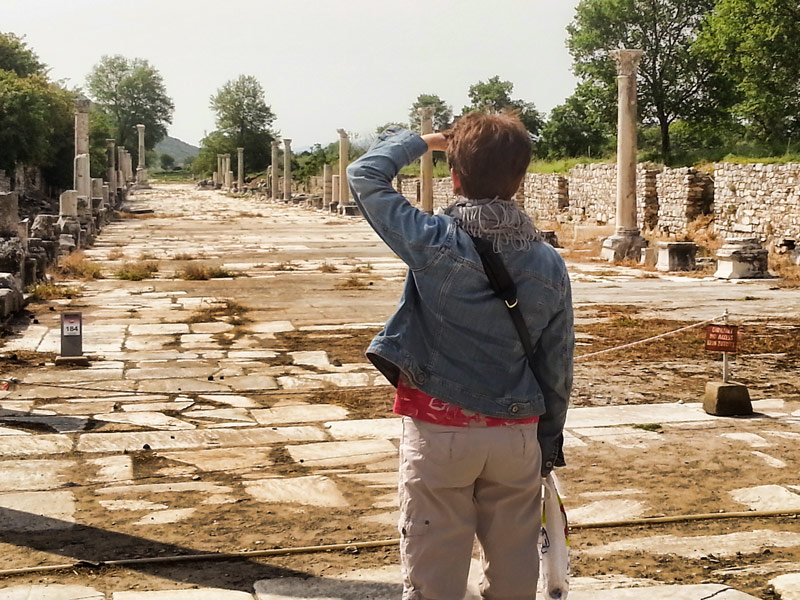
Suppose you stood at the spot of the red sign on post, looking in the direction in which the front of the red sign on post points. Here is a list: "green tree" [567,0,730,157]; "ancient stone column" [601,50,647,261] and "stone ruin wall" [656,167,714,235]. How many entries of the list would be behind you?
3

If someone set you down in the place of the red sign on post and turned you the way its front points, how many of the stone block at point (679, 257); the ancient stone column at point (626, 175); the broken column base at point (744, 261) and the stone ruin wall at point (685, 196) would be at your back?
4

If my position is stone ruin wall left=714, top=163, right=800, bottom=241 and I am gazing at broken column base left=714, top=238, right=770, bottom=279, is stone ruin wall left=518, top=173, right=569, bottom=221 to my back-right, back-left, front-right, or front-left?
back-right

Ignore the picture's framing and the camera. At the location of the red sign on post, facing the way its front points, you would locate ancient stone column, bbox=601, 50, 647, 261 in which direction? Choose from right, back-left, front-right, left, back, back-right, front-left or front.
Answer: back

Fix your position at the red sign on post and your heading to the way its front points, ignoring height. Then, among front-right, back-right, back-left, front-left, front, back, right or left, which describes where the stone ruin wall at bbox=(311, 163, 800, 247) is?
back

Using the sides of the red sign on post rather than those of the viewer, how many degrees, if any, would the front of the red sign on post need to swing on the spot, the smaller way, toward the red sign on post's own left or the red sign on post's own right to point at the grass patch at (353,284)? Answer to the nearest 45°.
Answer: approximately 135° to the red sign on post's own right

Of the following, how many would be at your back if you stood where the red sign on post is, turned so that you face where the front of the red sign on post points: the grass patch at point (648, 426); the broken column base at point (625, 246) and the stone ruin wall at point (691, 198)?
2

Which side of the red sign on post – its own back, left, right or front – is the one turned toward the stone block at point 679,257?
back

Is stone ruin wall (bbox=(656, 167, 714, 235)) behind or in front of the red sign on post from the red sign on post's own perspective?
behind

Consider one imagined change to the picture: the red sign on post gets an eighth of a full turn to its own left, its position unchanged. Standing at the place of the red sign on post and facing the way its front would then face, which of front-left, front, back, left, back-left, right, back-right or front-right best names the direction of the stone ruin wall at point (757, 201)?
back-left

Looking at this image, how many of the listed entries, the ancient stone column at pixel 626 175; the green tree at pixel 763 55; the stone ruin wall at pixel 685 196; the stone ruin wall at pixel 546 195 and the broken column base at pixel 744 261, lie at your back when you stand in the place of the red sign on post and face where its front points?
5

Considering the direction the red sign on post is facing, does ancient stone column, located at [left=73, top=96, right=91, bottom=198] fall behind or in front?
behind

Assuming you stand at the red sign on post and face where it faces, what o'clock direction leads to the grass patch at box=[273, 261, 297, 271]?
The grass patch is roughly at 5 o'clock from the red sign on post.

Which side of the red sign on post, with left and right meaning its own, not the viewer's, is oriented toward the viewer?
front

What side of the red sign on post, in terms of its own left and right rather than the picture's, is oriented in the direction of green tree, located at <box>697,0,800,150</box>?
back

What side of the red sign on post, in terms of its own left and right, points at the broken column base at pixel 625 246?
back

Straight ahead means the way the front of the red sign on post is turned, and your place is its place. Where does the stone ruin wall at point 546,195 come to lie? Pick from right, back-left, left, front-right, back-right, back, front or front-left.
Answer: back
